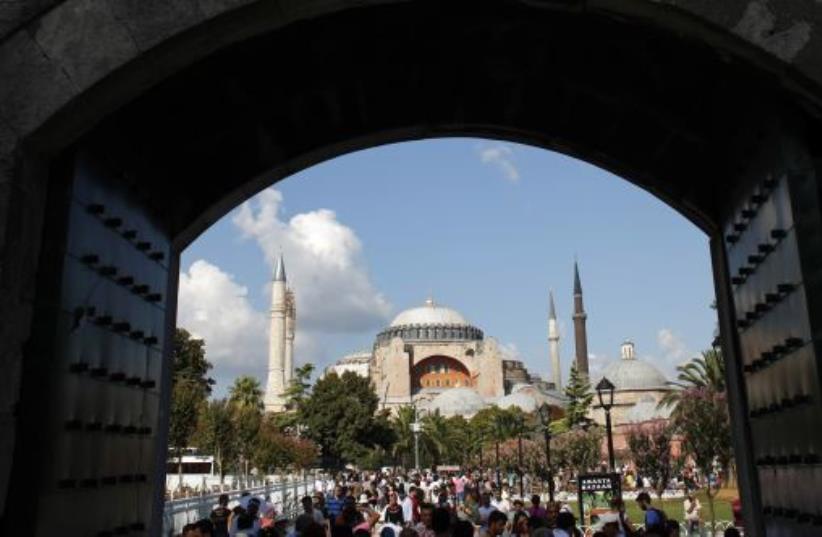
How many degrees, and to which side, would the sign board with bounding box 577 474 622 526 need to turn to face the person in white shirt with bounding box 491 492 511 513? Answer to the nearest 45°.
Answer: approximately 135° to its right

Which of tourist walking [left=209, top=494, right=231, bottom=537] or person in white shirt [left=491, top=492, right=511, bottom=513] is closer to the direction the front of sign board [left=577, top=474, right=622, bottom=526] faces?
the tourist walking

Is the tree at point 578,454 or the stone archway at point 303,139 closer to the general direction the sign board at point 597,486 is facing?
the stone archway

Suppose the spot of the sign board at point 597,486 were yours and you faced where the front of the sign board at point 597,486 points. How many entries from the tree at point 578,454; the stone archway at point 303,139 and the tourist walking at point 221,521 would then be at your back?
1

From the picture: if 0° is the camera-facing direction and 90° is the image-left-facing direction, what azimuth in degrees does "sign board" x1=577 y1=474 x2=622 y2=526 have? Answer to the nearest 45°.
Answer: approximately 0°

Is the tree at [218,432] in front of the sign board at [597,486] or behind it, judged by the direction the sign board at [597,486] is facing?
behind

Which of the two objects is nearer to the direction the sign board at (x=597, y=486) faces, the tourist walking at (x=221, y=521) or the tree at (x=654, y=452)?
the tourist walking

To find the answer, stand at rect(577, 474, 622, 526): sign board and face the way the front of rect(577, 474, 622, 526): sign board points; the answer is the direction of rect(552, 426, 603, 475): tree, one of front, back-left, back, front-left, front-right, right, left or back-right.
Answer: back

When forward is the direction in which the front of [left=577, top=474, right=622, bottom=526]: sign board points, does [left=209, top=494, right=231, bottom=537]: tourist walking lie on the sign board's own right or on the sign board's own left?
on the sign board's own right
